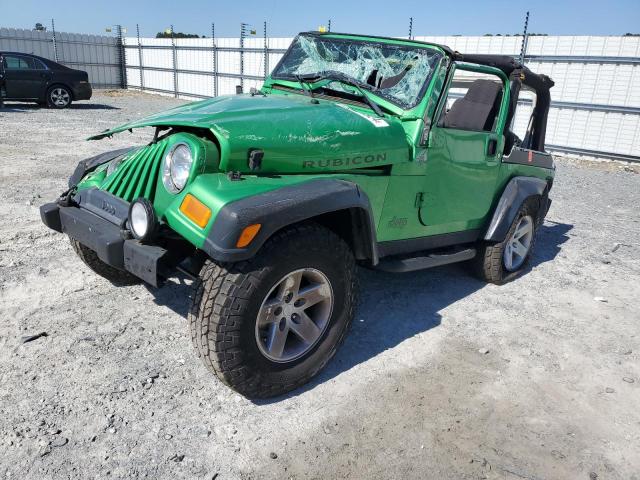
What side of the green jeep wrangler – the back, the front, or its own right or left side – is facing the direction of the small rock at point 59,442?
front

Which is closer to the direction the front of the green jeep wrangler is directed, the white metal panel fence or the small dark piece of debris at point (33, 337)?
the small dark piece of debris

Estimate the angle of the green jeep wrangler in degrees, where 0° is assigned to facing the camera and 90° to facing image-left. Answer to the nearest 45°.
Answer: approximately 45°

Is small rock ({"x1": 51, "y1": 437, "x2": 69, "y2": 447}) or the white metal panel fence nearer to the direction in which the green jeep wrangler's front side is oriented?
the small rock

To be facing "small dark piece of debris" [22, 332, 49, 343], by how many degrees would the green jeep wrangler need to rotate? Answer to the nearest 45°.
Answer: approximately 45° to its right
